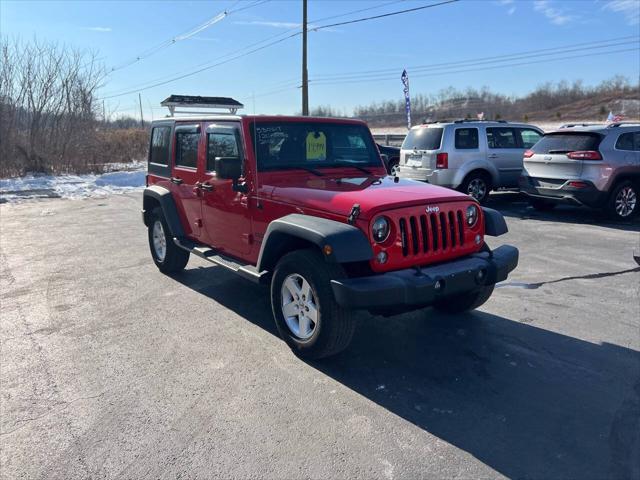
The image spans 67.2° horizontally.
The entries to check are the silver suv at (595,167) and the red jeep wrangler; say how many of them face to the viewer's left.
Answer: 0

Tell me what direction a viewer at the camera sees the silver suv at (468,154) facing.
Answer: facing away from the viewer and to the right of the viewer

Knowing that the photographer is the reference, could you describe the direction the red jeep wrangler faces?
facing the viewer and to the right of the viewer

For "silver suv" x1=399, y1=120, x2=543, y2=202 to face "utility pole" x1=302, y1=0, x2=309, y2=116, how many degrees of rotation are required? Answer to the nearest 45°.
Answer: approximately 90° to its left

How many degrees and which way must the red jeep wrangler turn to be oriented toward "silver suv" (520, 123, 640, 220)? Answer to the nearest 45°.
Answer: approximately 90° to its left

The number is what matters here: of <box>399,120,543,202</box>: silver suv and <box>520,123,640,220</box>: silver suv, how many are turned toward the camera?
0

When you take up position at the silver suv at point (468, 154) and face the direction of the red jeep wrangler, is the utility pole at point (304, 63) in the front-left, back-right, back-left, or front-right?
back-right

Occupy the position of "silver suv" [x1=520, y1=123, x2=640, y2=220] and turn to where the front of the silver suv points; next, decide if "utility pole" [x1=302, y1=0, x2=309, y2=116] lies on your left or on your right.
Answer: on your left

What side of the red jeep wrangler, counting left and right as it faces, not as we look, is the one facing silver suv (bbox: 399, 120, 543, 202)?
left

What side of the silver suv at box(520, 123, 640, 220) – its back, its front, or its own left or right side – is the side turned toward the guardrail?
left

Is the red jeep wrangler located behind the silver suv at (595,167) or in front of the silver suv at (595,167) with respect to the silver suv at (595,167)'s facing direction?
behind

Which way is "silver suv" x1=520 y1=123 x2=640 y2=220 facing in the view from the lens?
facing away from the viewer and to the right of the viewer

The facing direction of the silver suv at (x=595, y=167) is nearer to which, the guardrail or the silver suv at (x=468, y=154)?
the guardrail
